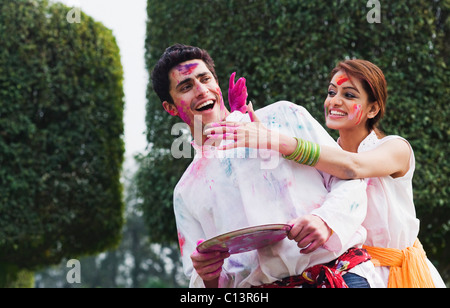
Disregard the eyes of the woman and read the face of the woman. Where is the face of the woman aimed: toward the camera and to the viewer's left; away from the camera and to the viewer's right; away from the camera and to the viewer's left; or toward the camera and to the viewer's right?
toward the camera and to the viewer's left

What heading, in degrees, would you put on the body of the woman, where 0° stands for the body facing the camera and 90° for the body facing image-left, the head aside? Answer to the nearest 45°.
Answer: approximately 90°
